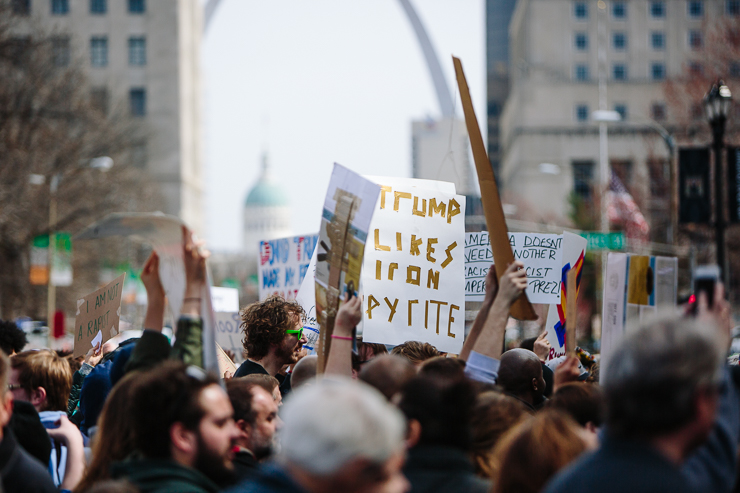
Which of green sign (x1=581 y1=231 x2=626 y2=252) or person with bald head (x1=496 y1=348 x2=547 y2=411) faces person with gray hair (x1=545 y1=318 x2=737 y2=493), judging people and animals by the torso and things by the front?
the green sign

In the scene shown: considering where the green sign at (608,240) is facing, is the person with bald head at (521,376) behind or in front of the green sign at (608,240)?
in front

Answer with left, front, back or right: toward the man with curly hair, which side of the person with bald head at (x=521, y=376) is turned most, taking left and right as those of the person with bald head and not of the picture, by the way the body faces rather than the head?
left

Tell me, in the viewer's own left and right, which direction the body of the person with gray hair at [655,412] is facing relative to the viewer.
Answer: facing away from the viewer and to the right of the viewer

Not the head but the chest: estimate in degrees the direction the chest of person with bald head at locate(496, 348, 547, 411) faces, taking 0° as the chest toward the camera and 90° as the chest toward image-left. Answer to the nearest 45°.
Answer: approximately 225°

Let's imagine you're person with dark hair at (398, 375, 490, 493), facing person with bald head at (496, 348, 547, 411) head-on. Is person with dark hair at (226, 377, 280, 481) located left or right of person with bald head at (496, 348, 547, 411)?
left

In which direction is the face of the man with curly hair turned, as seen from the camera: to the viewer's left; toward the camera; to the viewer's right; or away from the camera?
to the viewer's right

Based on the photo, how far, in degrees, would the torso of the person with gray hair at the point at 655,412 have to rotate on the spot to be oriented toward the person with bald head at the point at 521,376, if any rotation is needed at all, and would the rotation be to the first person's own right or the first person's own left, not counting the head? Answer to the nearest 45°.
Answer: approximately 45° to the first person's own left

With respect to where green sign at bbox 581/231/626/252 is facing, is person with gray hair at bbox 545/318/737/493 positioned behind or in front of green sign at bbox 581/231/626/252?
in front

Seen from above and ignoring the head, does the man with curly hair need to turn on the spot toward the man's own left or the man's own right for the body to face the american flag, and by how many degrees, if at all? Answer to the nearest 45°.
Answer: approximately 45° to the man's own left

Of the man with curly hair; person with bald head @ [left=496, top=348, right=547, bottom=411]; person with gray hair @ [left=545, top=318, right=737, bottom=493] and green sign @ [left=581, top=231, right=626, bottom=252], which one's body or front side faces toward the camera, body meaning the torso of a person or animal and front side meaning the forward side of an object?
the green sign

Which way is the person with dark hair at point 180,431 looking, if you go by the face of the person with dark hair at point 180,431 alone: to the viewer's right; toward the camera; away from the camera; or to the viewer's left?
to the viewer's right
